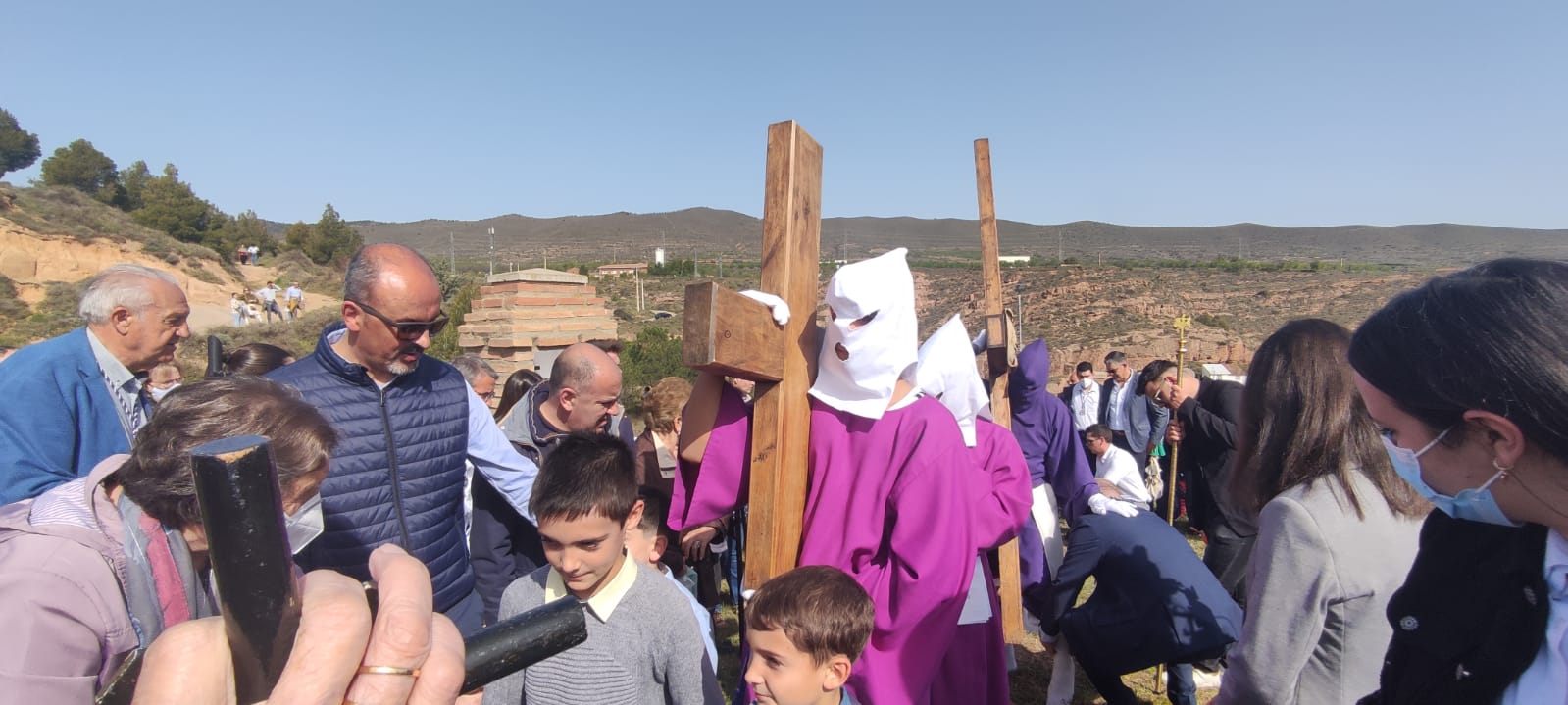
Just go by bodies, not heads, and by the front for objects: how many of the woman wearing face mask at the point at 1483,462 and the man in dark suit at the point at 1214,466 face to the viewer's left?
2

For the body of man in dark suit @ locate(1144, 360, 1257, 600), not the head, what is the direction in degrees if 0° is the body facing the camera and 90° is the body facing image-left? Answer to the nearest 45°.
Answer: approximately 90°

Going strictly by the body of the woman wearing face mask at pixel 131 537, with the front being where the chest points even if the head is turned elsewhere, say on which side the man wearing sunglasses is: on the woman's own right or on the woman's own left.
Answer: on the woman's own left

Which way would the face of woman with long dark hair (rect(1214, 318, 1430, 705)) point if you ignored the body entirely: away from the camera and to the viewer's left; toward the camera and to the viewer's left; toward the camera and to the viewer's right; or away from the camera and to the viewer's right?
away from the camera and to the viewer's left

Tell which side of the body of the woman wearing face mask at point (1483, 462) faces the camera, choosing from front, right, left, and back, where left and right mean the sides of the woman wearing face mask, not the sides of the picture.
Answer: left

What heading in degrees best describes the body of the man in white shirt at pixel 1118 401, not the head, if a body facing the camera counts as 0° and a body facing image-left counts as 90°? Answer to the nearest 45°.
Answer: approximately 45°

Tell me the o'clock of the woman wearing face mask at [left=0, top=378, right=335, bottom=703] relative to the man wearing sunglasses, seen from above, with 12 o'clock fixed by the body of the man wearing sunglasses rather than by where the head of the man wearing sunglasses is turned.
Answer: The woman wearing face mask is roughly at 2 o'clock from the man wearing sunglasses.

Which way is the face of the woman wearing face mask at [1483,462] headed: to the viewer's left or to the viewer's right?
to the viewer's left

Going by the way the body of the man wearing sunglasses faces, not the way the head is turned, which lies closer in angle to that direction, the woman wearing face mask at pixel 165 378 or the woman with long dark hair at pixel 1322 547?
the woman with long dark hair

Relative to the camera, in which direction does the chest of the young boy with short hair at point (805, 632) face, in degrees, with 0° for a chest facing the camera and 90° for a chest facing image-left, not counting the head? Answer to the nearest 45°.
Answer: approximately 45°

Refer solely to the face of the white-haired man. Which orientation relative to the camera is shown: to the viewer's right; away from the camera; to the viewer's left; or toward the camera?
to the viewer's right

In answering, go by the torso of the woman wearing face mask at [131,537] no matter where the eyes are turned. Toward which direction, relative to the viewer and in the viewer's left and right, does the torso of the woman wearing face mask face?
facing to the right of the viewer

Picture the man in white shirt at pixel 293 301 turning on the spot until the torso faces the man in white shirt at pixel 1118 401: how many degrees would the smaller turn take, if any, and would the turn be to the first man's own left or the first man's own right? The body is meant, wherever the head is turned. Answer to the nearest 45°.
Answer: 0° — they already face them
